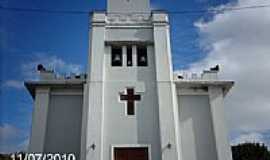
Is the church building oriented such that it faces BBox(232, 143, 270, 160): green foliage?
no

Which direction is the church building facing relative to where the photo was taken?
toward the camera
